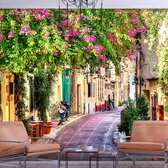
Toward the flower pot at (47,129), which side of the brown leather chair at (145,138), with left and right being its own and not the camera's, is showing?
right

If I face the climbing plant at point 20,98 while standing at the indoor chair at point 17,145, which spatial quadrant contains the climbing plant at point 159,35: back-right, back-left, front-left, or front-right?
front-right

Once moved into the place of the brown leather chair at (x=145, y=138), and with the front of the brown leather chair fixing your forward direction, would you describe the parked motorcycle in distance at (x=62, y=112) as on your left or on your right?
on your right
